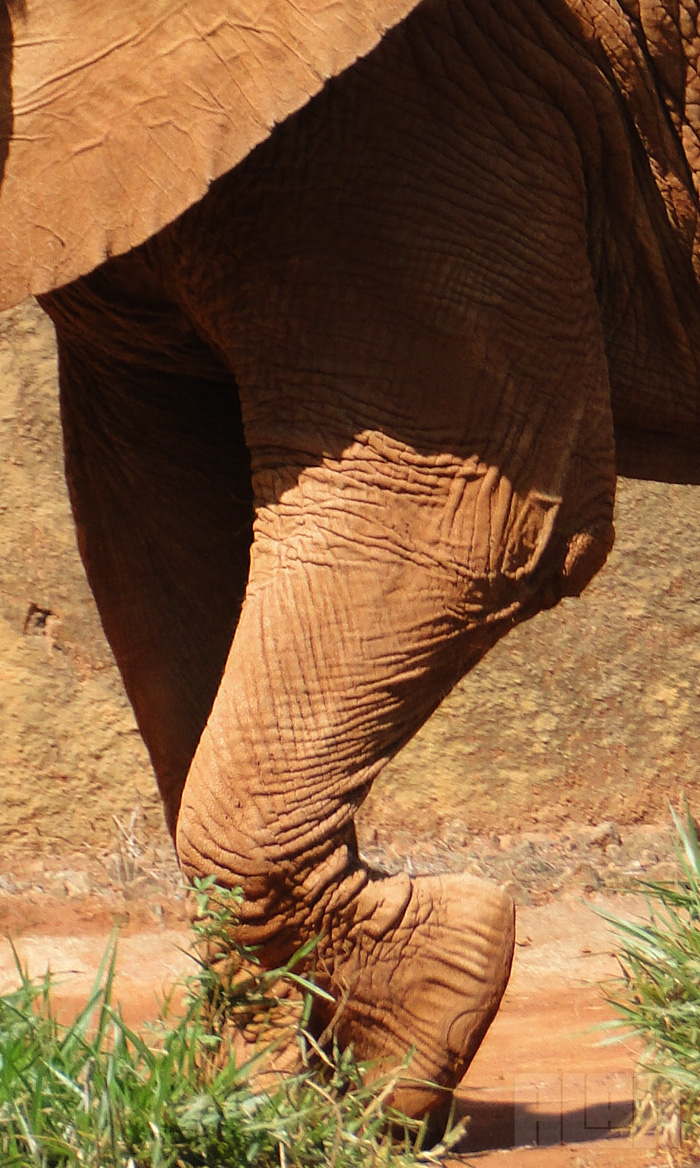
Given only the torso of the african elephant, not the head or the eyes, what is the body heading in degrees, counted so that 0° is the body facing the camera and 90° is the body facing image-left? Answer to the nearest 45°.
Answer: approximately 90°
